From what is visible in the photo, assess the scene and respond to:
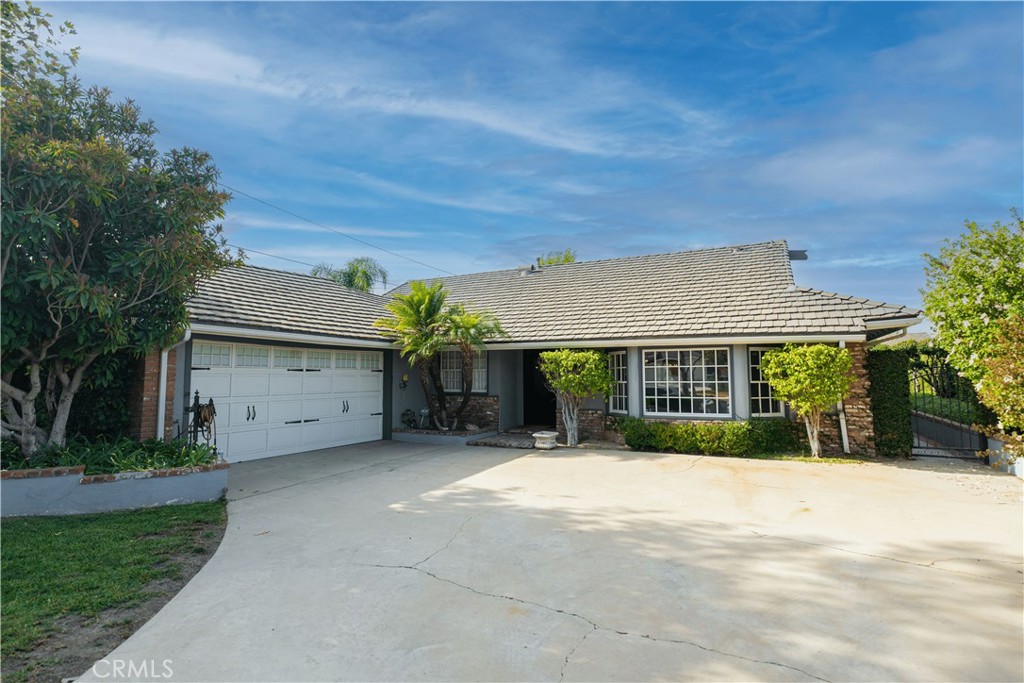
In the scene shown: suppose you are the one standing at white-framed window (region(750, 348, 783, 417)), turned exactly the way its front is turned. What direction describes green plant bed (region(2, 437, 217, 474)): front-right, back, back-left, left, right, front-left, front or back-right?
front-right

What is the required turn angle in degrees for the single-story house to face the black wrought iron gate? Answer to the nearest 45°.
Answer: approximately 90° to its left

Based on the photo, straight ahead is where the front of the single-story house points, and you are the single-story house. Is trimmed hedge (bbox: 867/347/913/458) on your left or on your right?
on your left

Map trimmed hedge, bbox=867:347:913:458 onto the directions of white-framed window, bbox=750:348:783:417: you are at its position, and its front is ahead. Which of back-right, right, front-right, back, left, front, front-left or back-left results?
left

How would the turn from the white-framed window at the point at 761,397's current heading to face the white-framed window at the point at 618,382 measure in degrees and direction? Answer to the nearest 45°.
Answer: approximately 90° to its right

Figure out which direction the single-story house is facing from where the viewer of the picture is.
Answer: facing the viewer

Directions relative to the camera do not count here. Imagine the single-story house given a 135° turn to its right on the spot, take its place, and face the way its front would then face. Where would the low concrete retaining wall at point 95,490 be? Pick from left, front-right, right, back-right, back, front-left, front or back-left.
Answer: left

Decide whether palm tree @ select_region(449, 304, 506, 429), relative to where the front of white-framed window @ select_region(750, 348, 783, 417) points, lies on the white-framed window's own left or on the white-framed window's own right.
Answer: on the white-framed window's own right

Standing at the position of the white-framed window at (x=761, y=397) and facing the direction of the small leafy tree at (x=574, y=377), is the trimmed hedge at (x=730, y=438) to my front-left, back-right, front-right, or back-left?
front-left

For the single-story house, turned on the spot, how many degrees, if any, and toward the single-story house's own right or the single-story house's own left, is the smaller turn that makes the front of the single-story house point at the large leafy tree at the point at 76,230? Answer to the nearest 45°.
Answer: approximately 45° to the single-story house's own right

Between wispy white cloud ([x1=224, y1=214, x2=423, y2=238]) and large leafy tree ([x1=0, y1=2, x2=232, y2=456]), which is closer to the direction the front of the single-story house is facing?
the large leafy tree

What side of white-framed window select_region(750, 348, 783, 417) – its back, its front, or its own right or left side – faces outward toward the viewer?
front
